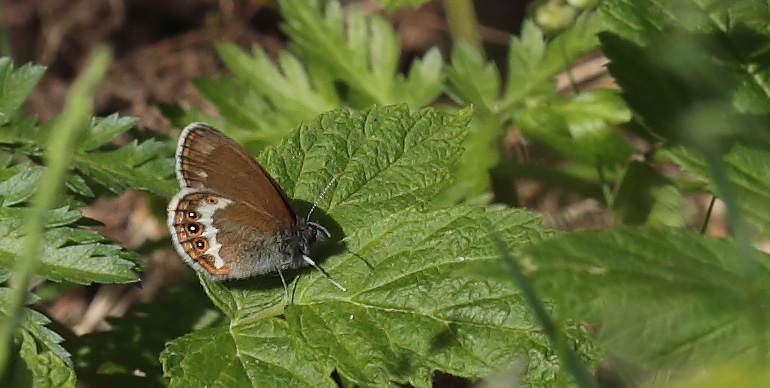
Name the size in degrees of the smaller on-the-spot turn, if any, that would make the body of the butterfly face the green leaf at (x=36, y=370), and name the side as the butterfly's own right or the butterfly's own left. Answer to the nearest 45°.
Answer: approximately 135° to the butterfly's own right

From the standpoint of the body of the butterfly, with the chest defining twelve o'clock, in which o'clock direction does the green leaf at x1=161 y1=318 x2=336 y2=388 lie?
The green leaf is roughly at 3 o'clock from the butterfly.

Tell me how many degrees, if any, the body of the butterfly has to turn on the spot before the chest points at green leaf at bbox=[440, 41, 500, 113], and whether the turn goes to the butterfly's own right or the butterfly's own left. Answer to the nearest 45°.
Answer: approximately 45° to the butterfly's own left

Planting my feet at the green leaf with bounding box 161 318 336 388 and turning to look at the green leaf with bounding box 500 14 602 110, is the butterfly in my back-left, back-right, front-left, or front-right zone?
front-left

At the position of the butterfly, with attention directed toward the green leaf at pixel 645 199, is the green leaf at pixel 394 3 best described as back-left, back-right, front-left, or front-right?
front-left

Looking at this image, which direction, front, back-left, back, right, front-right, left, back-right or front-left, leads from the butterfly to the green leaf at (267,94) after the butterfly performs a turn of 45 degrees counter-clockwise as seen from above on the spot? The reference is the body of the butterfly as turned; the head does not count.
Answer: front-left

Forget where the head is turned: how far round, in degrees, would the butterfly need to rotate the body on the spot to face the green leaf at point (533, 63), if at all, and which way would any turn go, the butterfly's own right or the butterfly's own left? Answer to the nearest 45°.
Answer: approximately 45° to the butterfly's own left

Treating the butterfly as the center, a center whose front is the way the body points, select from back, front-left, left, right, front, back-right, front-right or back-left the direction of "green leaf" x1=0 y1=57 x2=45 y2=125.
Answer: back-left

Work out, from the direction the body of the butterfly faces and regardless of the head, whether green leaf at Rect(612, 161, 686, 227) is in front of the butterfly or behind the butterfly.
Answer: in front

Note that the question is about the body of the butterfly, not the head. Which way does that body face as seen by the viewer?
to the viewer's right

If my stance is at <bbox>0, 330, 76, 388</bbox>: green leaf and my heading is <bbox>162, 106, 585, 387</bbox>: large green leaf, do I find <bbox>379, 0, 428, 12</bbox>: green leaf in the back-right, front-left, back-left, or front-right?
front-left

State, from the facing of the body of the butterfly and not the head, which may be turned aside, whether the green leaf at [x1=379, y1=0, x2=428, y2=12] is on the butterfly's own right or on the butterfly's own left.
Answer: on the butterfly's own left

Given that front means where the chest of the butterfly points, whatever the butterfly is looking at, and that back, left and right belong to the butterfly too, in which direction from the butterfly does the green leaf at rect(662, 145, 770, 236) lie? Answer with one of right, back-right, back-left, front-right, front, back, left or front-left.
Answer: front
